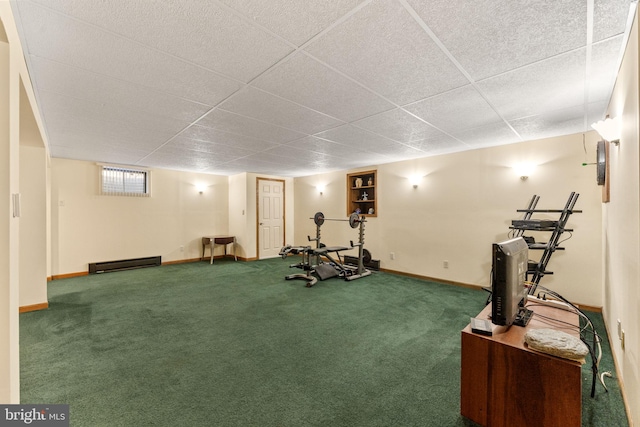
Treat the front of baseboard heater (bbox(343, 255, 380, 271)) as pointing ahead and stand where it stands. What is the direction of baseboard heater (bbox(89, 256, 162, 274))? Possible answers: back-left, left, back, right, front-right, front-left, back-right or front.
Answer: front-right

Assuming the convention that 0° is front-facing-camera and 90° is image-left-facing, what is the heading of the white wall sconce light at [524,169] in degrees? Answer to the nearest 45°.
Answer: approximately 0°

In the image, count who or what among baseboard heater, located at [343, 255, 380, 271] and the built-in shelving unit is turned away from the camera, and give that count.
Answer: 0

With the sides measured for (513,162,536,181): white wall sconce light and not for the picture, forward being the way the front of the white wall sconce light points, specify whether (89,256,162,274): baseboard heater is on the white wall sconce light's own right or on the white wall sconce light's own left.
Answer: on the white wall sconce light's own right

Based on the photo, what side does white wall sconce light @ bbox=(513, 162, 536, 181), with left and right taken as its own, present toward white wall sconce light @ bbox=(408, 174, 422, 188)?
right

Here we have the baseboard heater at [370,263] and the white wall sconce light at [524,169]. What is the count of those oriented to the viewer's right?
0

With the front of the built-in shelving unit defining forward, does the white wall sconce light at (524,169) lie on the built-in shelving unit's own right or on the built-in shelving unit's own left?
on the built-in shelving unit's own left

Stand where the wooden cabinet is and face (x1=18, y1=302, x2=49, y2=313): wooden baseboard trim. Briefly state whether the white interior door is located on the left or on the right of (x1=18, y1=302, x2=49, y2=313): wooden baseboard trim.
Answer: right

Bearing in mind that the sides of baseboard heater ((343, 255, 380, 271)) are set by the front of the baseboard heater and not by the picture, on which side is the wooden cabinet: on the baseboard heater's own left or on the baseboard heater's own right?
on the baseboard heater's own left

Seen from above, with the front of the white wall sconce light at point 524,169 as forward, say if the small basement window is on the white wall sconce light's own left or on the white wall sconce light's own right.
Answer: on the white wall sconce light's own right
